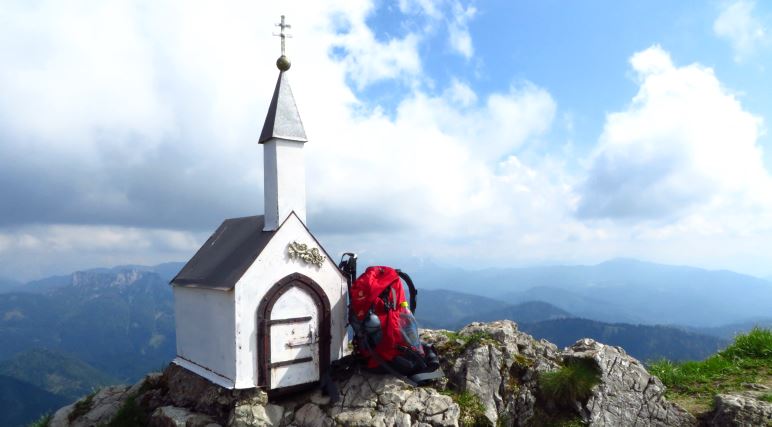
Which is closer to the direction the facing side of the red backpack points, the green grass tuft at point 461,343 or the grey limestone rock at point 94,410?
the grey limestone rock

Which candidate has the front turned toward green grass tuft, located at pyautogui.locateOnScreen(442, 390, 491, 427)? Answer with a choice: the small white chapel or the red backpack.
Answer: the small white chapel

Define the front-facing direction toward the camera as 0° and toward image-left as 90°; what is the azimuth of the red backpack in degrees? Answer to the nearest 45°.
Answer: approximately 45°

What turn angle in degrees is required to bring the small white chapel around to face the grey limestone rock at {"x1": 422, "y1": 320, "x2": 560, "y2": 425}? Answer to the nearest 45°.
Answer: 0° — it already faces it

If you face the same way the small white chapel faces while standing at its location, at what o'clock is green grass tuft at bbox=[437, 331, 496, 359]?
The green grass tuft is roughly at 11 o'clock from the small white chapel.

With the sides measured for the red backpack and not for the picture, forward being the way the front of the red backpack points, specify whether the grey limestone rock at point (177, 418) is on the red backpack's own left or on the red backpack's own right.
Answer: on the red backpack's own right

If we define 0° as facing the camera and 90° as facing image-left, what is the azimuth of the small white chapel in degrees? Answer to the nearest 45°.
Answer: approximately 315°

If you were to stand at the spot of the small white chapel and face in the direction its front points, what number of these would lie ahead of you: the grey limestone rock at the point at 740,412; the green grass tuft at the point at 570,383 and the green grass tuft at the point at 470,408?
3
